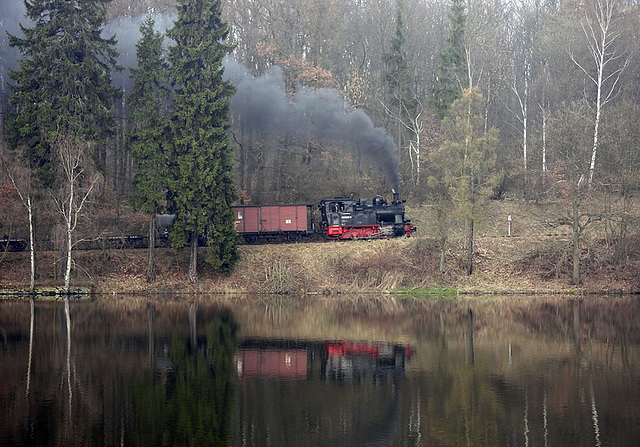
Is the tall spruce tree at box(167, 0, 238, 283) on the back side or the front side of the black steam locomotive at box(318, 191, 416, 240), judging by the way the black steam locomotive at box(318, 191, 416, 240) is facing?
on the back side

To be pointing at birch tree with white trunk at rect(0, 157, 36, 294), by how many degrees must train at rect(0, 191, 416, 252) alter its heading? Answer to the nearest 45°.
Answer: approximately 180°

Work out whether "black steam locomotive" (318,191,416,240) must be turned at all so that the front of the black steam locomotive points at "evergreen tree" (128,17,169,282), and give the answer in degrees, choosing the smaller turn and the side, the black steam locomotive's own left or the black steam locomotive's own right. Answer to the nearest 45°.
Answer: approximately 135° to the black steam locomotive's own right

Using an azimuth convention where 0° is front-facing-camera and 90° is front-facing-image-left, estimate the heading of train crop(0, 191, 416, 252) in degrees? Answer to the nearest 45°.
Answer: approximately 270°

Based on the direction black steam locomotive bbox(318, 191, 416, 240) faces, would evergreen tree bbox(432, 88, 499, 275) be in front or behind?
in front

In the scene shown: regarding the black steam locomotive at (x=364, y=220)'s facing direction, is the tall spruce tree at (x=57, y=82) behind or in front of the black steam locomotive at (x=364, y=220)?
behind

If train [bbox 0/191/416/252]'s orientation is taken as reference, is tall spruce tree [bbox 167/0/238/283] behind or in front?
behind

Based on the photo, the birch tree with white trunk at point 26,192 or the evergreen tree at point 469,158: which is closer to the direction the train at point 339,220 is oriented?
the evergreen tree

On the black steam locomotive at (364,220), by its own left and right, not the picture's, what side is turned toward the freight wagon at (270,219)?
back

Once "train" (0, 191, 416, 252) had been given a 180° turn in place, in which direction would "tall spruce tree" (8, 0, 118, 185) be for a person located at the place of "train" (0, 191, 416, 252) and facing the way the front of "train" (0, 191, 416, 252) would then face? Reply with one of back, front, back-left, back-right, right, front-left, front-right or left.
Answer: front

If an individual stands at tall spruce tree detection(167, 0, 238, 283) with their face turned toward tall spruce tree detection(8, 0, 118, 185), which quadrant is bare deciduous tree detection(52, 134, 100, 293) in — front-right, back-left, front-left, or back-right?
front-left

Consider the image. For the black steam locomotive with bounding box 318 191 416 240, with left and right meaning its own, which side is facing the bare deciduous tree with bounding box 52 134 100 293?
back

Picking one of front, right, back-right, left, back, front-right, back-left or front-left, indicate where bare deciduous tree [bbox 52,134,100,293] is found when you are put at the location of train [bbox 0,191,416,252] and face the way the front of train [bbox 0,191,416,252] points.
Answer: back

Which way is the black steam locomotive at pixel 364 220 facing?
to the viewer's right
